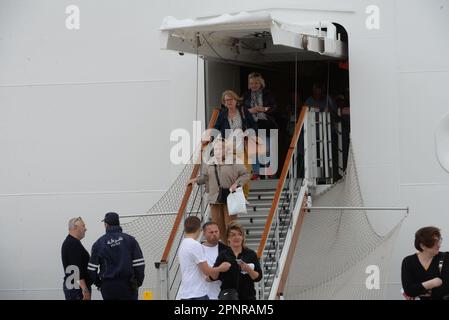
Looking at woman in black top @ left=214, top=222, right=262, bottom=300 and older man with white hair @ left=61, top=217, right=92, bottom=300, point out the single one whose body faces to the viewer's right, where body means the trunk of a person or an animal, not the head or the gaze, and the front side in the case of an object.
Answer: the older man with white hair

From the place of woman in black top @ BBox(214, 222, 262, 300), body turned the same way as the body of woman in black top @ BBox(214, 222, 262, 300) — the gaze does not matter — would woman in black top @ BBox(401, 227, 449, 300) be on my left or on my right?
on my left

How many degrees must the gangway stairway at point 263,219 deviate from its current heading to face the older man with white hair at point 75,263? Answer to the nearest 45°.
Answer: approximately 90° to its right

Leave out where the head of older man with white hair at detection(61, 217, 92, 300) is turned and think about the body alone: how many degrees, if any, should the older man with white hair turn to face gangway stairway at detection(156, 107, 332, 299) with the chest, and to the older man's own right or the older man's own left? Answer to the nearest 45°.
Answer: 0° — they already face it

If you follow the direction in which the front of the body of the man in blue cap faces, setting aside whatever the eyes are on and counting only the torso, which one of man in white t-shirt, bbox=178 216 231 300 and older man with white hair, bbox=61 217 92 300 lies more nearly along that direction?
the older man with white hair

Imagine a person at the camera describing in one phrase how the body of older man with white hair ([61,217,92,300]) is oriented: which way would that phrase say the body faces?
to the viewer's right

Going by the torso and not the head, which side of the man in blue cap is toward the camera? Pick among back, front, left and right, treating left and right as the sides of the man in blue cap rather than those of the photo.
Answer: back

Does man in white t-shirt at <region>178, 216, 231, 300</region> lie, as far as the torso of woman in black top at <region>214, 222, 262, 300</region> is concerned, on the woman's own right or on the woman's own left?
on the woman's own right

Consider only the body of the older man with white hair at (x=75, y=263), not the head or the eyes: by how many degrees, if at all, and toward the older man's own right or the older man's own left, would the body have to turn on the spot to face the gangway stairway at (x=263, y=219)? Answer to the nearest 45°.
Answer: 0° — they already face it
